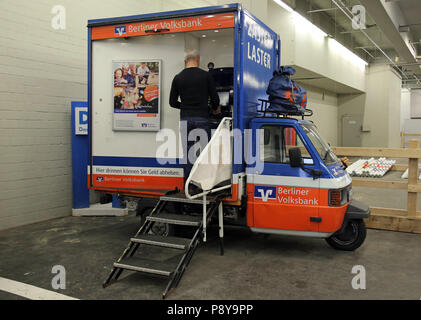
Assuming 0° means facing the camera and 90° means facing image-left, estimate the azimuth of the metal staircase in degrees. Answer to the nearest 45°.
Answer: approximately 45°

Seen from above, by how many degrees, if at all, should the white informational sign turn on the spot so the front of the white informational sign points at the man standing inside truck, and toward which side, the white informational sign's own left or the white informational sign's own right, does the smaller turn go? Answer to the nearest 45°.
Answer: approximately 45° to the white informational sign's own left

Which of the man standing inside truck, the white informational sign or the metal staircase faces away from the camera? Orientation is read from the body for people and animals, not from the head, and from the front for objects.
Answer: the man standing inside truck

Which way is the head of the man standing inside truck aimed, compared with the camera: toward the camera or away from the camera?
away from the camera

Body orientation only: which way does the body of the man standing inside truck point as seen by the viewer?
away from the camera

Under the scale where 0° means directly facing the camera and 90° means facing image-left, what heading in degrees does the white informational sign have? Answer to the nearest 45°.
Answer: approximately 0°

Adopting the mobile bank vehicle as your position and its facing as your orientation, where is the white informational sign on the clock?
The white informational sign is roughly at 6 o'clock from the mobile bank vehicle.
